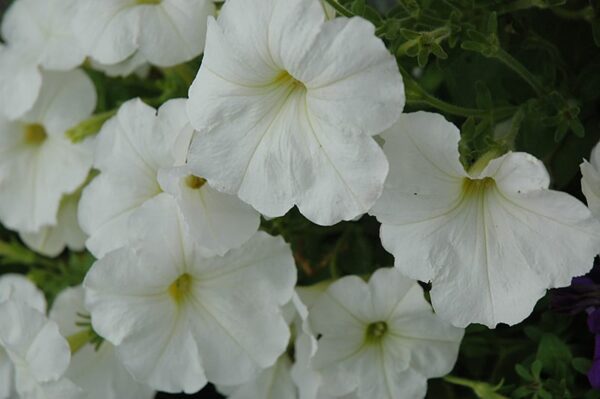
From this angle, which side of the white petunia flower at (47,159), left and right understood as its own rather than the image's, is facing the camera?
front

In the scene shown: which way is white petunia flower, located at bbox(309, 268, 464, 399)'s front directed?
toward the camera

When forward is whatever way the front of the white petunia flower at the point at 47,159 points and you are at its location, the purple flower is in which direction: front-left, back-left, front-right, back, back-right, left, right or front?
front-left

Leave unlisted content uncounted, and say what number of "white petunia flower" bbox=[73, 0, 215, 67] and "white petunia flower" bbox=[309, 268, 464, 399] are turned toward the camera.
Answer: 2

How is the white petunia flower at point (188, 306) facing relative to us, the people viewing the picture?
facing the viewer
